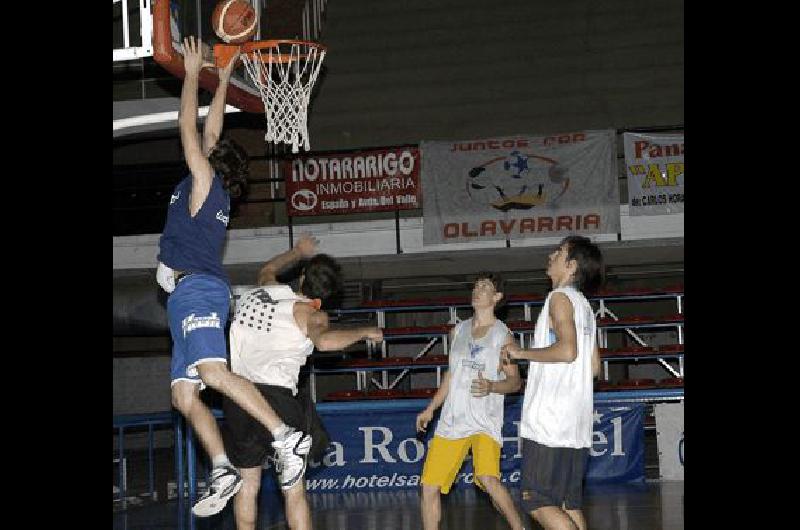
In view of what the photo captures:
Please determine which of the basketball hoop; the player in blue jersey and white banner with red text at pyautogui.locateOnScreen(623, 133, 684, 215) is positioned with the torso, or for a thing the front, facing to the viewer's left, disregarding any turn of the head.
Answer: the player in blue jersey

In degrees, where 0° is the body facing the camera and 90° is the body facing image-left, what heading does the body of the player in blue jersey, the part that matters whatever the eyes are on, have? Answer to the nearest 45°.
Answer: approximately 90°

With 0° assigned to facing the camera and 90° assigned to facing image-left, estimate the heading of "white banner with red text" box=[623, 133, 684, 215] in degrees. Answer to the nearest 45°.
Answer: approximately 0°

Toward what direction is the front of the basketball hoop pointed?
to the viewer's right

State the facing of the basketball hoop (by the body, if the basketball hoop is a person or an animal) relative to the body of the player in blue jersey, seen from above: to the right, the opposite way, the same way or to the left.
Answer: the opposite way

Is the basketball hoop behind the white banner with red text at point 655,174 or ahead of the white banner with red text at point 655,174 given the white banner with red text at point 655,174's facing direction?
ahead

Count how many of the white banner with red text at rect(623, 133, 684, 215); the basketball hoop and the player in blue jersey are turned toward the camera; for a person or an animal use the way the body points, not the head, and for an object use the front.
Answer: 1

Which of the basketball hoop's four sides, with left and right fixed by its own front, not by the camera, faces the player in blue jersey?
right
